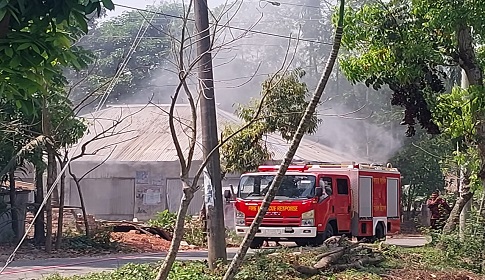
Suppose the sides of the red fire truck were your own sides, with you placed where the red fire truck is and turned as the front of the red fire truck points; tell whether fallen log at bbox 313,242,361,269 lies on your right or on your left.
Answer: on your left

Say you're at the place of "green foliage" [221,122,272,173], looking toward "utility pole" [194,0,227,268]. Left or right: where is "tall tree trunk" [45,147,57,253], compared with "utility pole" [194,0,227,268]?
right

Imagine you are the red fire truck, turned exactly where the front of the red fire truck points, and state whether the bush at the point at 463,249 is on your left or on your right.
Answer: on your left

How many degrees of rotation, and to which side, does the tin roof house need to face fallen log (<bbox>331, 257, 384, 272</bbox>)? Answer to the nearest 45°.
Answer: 0° — it already faces it

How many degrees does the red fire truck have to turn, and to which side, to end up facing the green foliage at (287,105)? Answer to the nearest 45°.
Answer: approximately 135° to its right

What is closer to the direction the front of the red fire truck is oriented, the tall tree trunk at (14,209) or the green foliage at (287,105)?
the tall tree trunk

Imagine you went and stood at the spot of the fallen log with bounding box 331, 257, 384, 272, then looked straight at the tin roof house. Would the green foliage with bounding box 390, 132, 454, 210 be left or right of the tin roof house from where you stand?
right

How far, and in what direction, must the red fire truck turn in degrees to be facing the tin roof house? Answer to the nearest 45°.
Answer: approximately 90° to its right

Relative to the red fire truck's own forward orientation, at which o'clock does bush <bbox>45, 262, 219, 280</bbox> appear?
The bush is roughly at 11 o'clock from the red fire truck.

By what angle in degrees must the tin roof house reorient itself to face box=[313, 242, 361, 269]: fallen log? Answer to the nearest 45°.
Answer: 0° — it already faces it

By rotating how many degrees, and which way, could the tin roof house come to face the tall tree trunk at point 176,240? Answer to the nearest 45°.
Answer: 0° — it already faces it

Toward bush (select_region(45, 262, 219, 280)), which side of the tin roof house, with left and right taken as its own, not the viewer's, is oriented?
front

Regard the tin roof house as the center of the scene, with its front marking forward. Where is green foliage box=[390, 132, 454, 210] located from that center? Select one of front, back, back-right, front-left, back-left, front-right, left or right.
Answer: left
